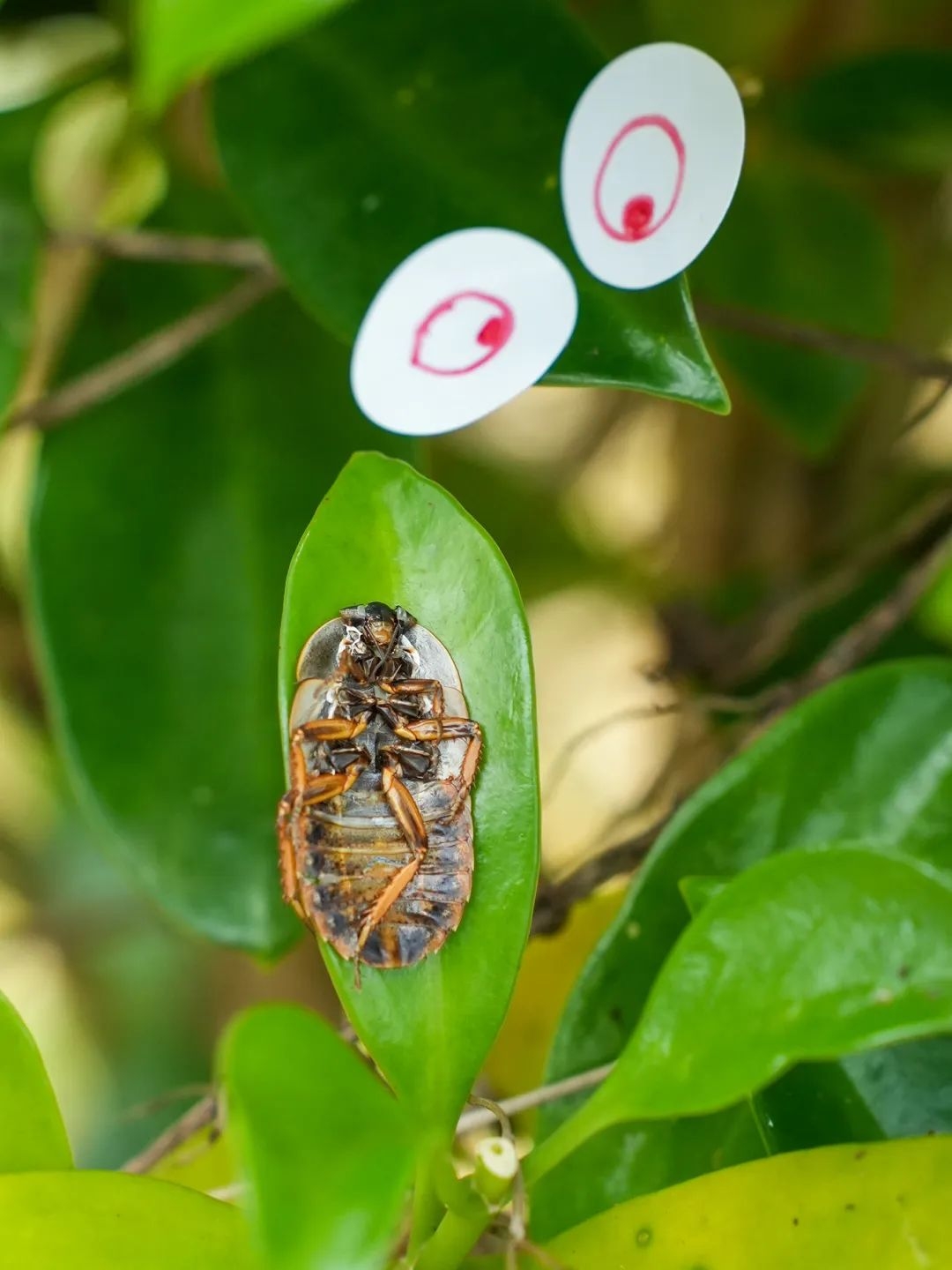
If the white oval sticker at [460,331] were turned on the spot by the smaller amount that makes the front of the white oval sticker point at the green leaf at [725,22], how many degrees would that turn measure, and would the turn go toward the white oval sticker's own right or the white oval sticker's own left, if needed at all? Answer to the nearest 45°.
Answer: approximately 135° to the white oval sticker's own left

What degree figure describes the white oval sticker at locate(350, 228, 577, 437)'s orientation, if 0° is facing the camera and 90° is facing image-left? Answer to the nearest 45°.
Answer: approximately 0°

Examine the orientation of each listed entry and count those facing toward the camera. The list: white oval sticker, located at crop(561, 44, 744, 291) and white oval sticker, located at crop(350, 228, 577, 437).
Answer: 2

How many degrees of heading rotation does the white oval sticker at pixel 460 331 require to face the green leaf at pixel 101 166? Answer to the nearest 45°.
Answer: approximately 180°

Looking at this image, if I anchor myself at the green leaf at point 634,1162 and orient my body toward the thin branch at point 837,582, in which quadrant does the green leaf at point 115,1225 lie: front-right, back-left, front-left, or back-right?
back-left
